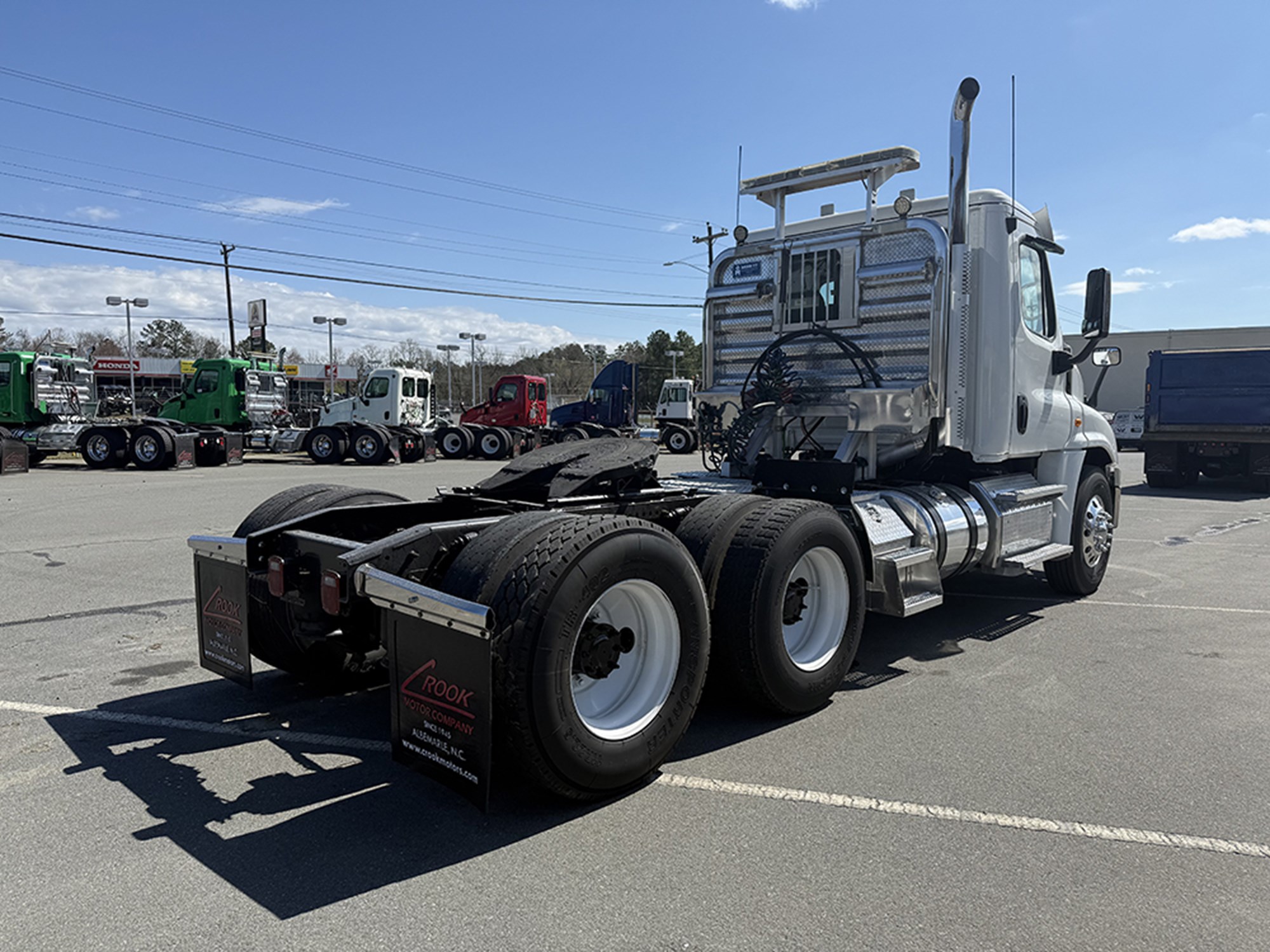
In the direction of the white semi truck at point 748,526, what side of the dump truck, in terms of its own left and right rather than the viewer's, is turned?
back

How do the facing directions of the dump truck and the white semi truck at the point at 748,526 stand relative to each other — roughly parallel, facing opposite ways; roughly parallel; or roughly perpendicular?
roughly parallel

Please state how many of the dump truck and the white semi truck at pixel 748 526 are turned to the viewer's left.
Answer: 0

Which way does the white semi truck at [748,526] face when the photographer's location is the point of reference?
facing away from the viewer and to the right of the viewer

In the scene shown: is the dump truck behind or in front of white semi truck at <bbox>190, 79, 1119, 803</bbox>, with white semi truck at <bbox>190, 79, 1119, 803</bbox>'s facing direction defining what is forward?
in front
